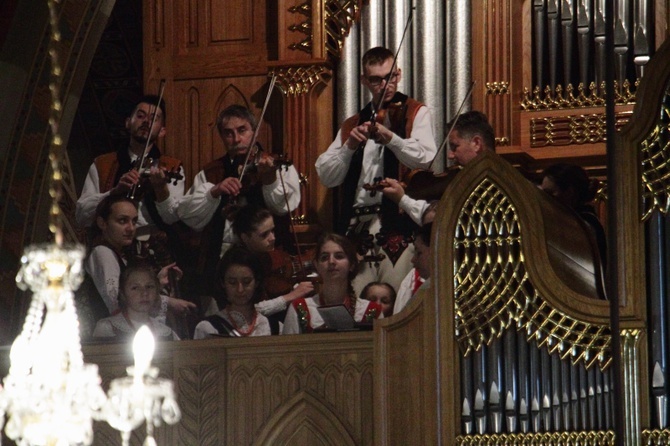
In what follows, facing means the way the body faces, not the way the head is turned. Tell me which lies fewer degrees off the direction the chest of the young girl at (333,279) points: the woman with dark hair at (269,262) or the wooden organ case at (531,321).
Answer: the wooden organ case

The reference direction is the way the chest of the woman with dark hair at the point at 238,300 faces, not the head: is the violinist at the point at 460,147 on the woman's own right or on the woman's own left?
on the woman's own left

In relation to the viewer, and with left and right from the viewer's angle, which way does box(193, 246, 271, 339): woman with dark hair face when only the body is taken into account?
facing the viewer

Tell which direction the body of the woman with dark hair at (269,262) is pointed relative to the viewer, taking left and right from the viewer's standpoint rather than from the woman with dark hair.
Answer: facing the viewer and to the right of the viewer

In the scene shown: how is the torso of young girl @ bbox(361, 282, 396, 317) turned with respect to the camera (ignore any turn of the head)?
toward the camera

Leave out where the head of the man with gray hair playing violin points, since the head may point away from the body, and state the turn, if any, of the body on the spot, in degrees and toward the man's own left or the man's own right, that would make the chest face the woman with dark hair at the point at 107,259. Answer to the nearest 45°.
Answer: approximately 90° to the man's own right

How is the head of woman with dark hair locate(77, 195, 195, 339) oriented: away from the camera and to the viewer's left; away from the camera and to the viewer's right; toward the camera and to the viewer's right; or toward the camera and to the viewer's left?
toward the camera and to the viewer's right

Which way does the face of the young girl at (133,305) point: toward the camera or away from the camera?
toward the camera

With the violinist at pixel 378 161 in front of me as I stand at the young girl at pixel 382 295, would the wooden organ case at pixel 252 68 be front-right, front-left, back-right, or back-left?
front-left

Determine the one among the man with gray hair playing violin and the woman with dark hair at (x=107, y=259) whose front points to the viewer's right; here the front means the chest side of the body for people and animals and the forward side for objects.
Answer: the woman with dark hair
